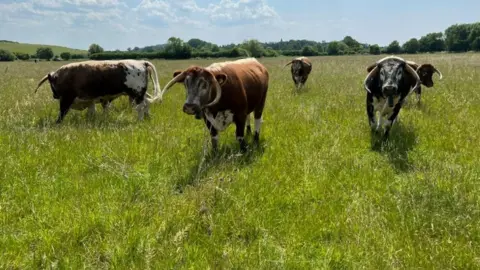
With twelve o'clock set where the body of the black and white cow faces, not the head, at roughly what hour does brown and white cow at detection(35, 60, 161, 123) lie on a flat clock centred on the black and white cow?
The brown and white cow is roughly at 3 o'clock from the black and white cow.

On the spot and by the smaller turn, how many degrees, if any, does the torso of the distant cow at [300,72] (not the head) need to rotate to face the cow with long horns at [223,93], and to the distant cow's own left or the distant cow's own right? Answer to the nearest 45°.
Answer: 0° — it already faces it

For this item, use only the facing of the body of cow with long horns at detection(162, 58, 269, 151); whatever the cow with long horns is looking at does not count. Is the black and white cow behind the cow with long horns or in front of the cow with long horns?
behind

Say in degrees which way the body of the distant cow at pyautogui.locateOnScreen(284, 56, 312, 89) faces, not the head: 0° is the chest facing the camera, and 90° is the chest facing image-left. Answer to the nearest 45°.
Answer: approximately 0°

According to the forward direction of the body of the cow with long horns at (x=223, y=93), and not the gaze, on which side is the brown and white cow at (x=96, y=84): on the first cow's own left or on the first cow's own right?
on the first cow's own right

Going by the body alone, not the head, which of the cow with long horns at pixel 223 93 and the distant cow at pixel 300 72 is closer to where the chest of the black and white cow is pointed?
the cow with long horns

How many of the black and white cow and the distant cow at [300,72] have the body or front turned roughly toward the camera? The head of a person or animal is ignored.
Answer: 2

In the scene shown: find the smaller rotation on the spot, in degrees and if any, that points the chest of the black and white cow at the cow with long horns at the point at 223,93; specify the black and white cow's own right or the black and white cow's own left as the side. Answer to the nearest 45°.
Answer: approximately 45° to the black and white cow's own right

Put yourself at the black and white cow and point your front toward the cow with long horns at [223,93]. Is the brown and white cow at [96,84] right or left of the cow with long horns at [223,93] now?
right
